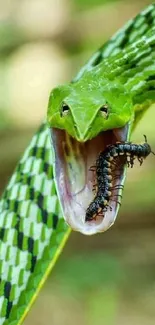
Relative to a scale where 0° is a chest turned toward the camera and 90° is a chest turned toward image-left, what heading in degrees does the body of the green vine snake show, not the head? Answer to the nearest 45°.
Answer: approximately 0°
